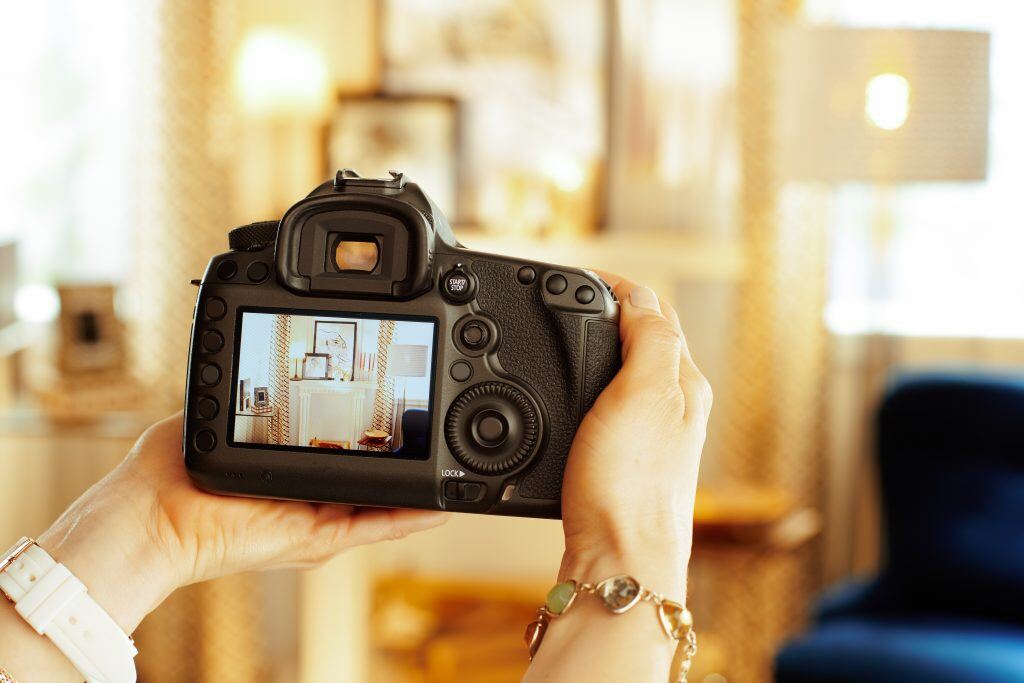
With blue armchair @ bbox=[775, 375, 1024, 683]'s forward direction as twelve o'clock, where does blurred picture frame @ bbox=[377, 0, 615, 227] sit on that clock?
The blurred picture frame is roughly at 2 o'clock from the blue armchair.

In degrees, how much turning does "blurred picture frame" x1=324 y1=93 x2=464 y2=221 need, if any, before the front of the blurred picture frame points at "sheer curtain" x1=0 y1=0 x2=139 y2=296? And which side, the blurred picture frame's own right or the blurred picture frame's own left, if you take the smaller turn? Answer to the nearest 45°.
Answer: approximately 90° to the blurred picture frame's own right

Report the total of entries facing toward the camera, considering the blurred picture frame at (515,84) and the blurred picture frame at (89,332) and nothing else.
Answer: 2

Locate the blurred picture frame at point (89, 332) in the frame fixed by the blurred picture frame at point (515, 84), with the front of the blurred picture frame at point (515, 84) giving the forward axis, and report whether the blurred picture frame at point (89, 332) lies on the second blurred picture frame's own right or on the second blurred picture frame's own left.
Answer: on the second blurred picture frame's own right

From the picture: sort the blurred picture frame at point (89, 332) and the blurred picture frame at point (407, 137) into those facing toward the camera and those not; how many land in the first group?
2

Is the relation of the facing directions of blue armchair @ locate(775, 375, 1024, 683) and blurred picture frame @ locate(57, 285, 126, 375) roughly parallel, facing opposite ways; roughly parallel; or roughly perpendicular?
roughly perpendicular

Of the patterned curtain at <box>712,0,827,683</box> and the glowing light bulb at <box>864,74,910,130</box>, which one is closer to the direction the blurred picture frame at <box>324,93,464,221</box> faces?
the glowing light bulb
